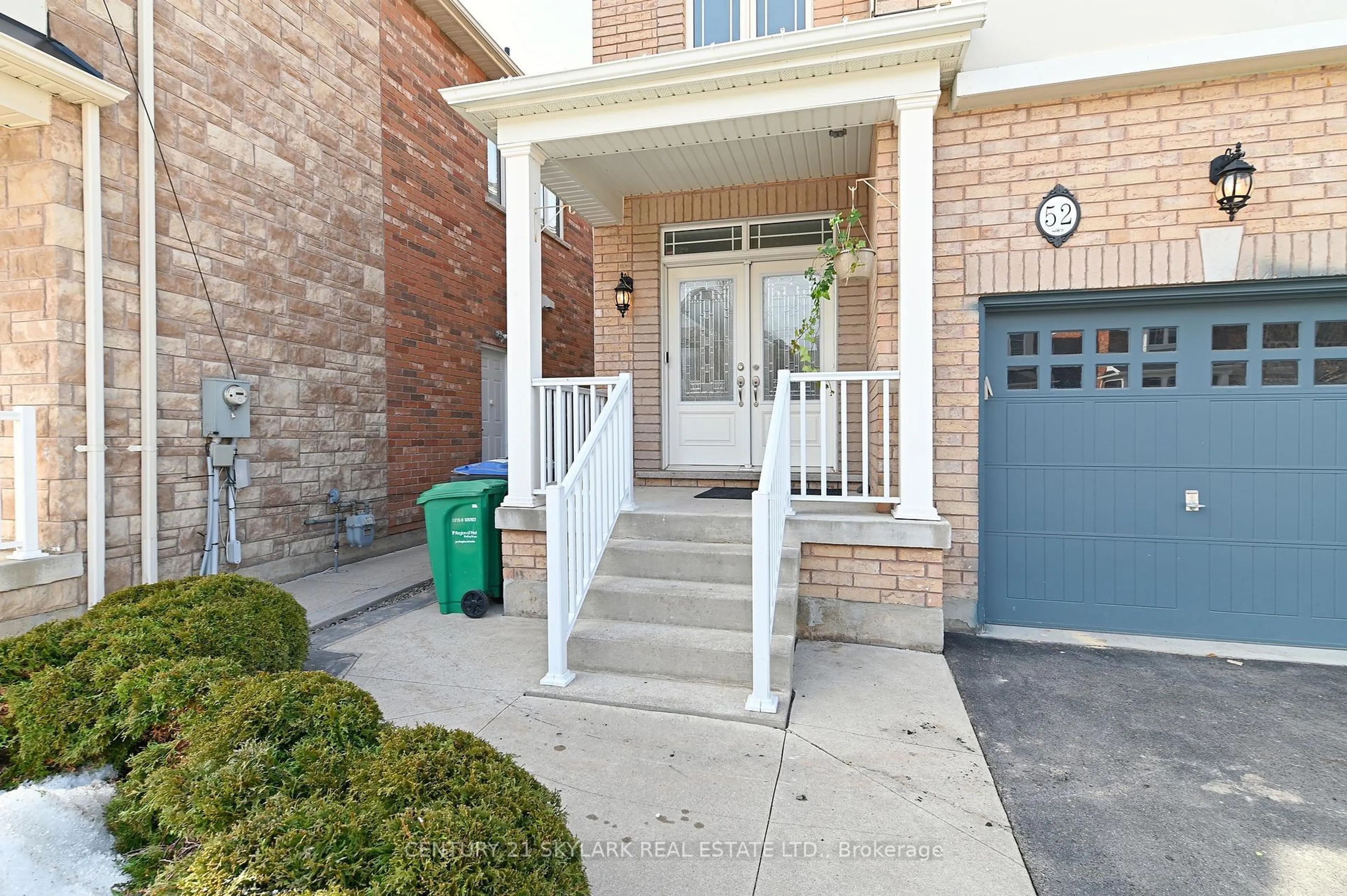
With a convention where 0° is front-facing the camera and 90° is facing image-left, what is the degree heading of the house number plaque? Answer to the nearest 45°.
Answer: approximately 0°

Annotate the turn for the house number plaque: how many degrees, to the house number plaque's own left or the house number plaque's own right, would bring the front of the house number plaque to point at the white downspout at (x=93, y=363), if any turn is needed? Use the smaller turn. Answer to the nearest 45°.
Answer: approximately 45° to the house number plaque's own right

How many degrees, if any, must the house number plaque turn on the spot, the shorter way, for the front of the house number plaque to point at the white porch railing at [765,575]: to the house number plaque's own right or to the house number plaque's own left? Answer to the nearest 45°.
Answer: approximately 45° to the house number plaque's own right

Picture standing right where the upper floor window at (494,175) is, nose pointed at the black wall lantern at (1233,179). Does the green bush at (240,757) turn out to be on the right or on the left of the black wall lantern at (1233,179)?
right

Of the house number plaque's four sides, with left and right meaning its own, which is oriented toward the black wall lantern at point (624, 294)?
right

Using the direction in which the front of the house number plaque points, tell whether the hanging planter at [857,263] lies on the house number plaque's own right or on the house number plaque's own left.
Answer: on the house number plaque's own right

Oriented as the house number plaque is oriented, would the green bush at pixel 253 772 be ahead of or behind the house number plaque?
ahead
